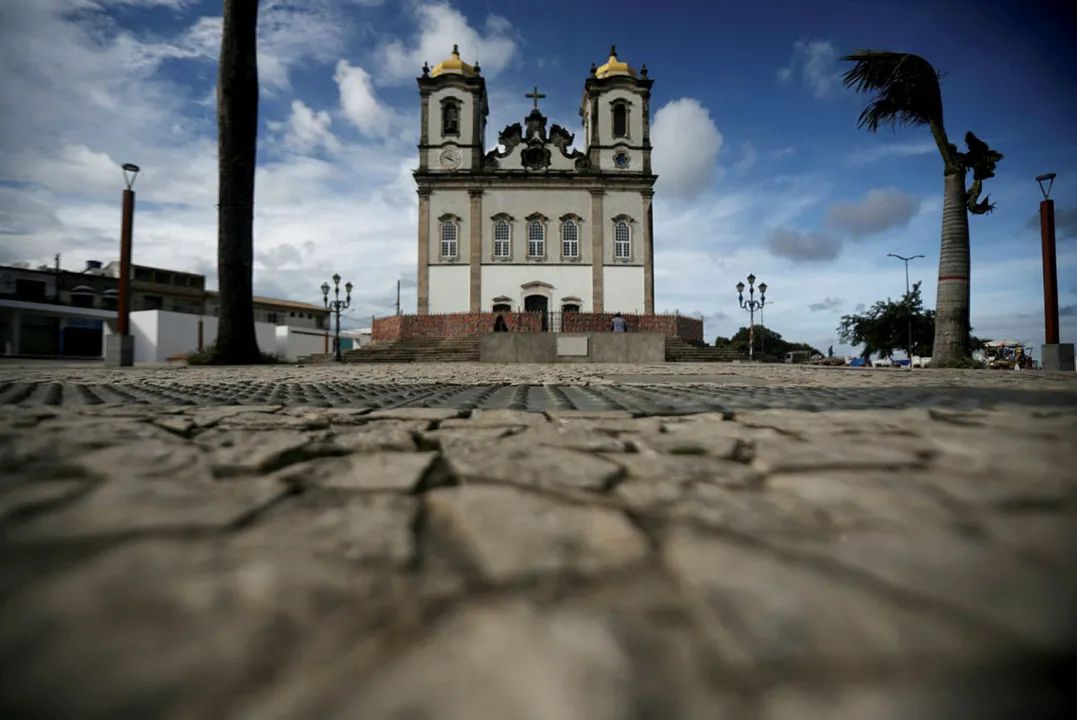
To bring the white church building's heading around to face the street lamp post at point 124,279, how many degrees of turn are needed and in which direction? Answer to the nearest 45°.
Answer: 0° — it already faces it

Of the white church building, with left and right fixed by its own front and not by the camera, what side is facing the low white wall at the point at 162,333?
front

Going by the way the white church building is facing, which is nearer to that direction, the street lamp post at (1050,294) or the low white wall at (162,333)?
the street lamp post

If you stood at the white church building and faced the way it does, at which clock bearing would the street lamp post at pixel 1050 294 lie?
The street lamp post is roughly at 11 o'clock from the white church building.

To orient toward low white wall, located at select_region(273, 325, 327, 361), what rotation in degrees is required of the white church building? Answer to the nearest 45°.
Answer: approximately 90° to its right

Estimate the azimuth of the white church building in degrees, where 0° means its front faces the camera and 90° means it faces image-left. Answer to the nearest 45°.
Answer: approximately 0°

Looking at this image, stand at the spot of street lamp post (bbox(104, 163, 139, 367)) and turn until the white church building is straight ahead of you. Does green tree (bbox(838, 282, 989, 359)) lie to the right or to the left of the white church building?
right

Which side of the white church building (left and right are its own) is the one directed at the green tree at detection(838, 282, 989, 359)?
left
